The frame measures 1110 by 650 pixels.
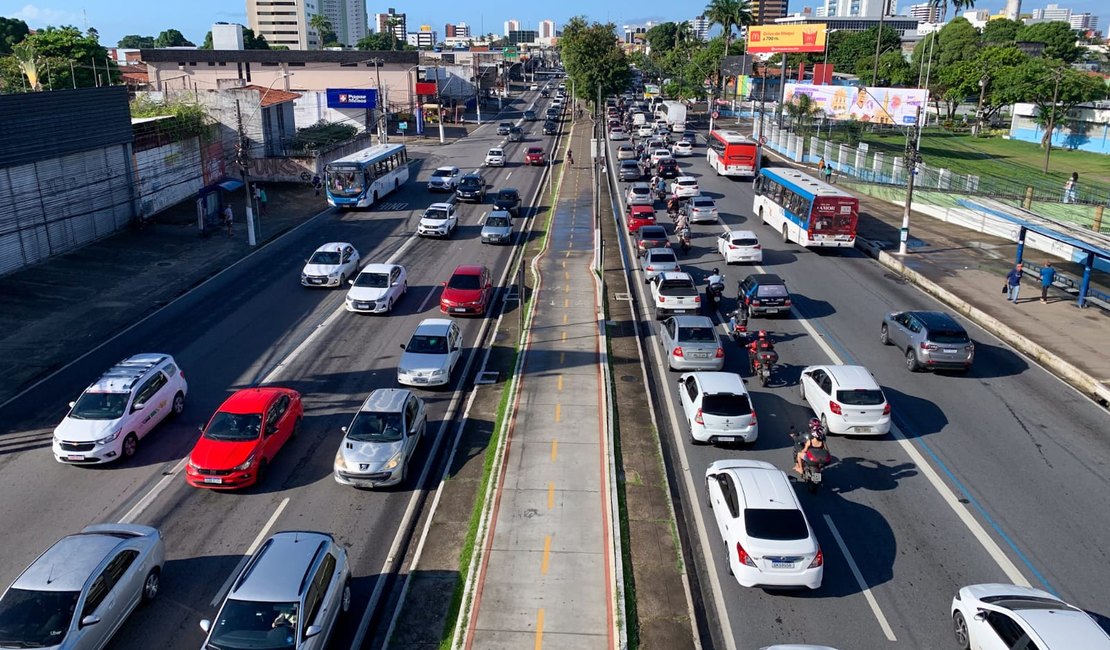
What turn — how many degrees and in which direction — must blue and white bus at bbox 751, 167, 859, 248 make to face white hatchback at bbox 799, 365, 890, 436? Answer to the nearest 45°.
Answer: approximately 135° to its left

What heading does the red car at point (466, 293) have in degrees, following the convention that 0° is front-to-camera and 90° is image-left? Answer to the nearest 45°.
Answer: approximately 0°

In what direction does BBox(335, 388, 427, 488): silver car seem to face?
toward the camera

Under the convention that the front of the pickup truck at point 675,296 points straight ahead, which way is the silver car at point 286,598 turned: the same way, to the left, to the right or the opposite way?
the opposite way

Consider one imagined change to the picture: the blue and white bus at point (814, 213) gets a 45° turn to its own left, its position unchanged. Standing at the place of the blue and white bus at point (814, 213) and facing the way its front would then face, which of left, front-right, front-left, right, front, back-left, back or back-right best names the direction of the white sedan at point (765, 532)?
left

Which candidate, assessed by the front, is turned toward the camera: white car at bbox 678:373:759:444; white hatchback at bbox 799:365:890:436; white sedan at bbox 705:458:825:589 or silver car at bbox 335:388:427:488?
the silver car

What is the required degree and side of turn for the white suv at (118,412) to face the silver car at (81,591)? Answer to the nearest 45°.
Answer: approximately 45° to its left

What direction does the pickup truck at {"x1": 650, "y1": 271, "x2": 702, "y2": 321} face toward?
away from the camera

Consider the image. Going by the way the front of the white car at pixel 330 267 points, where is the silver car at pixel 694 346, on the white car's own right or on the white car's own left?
on the white car's own left

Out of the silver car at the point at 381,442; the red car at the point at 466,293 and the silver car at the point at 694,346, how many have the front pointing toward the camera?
2

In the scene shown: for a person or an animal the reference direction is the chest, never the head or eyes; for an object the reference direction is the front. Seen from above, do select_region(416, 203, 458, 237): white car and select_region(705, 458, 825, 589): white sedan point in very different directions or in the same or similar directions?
very different directions

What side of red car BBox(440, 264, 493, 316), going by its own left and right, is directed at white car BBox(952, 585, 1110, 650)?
front

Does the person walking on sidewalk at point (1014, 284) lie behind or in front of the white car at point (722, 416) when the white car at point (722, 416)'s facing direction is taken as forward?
in front

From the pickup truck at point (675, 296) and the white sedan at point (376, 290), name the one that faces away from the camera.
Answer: the pickup truck

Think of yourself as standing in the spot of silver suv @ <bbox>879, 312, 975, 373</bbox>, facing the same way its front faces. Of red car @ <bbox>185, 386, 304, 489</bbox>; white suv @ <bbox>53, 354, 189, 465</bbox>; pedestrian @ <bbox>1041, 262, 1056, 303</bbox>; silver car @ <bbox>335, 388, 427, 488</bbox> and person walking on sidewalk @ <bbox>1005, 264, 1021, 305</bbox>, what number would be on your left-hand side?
3

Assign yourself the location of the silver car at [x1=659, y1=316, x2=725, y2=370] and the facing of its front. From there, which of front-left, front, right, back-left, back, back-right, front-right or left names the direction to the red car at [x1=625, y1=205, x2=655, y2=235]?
front

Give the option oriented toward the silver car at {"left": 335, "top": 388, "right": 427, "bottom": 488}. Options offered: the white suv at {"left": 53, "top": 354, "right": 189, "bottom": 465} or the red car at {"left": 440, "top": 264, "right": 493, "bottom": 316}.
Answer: the red car

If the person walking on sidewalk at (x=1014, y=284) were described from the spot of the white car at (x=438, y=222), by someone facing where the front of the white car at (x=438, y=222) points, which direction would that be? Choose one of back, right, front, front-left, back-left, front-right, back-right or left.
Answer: left

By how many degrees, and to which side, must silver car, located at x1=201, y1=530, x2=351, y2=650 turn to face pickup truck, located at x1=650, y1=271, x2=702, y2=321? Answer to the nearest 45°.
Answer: approximately 180°

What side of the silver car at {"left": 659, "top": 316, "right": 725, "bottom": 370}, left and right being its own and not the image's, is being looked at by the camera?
back

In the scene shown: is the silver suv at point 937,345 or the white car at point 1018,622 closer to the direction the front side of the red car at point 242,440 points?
the white car

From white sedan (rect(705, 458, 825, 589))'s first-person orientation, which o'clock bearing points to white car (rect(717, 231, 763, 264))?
The white car is roughly at 12 o'clock from the white sedan.
